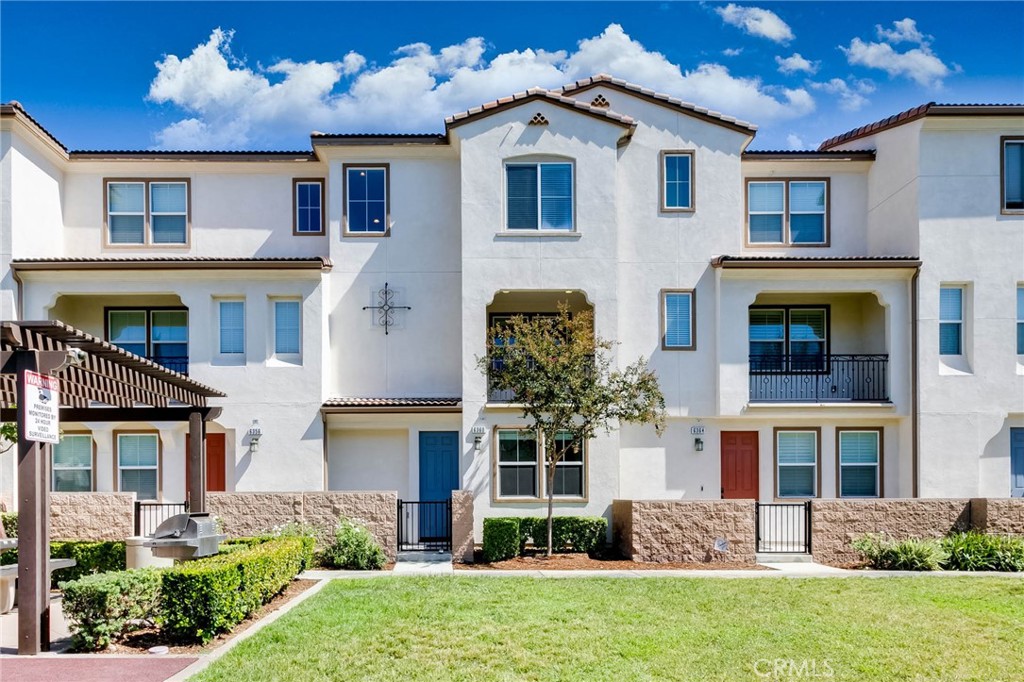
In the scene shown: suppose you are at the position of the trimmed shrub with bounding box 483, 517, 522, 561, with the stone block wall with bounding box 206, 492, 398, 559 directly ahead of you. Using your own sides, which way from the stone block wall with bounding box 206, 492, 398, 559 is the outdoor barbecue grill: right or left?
left

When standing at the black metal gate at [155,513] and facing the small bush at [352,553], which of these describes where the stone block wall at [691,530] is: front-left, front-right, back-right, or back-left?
front-left

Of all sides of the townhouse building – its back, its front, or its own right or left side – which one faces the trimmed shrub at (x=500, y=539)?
front

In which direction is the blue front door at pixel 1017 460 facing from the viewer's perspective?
toward the camera

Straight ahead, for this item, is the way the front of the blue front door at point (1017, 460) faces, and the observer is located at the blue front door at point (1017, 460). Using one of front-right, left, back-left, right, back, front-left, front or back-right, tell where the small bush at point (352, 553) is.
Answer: front-right

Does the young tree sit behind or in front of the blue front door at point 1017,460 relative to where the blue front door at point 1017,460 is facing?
in front

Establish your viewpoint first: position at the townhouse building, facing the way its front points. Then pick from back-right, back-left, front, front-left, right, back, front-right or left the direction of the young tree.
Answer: front

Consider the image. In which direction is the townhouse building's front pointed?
toward the camera

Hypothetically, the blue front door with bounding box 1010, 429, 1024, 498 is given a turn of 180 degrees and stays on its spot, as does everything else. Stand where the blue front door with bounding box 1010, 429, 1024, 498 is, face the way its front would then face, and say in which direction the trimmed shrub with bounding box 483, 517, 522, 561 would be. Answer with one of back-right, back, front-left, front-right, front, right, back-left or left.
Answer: back-left

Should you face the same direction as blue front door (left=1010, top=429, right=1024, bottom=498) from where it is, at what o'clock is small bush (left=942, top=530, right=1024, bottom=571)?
The small bush is roughly at 12 o'clock from the blue front door.

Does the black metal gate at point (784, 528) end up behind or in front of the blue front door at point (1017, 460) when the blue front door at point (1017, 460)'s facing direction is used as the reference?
in front
